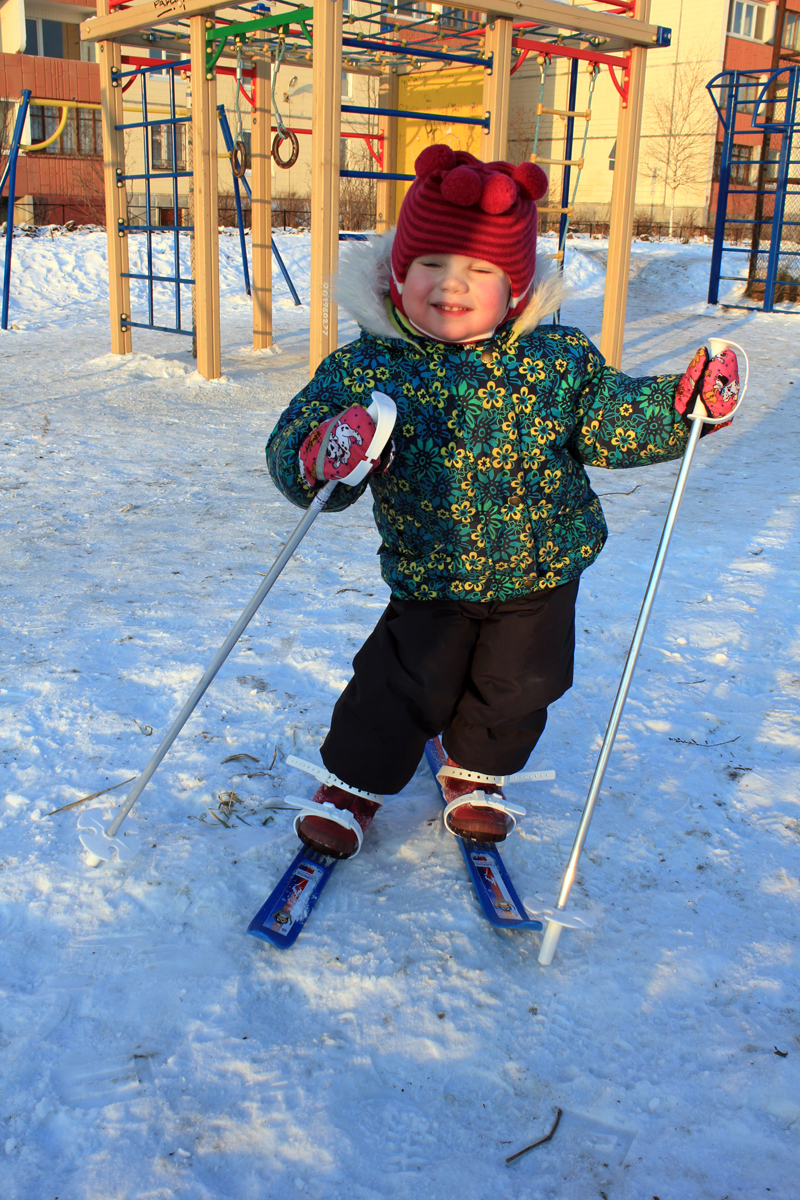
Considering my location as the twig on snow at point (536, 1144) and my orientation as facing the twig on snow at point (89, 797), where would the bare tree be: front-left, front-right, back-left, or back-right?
front-right

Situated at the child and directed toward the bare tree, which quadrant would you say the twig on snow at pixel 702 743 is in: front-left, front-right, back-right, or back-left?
front-right

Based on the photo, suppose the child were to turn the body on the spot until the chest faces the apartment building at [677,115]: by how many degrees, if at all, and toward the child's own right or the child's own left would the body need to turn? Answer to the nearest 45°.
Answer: approximately 180°

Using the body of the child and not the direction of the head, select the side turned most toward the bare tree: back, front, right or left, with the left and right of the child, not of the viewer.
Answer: back

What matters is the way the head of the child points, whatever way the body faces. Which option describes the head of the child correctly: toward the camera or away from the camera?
toward the camera

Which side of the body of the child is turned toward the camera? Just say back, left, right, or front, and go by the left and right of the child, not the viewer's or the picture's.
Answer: front

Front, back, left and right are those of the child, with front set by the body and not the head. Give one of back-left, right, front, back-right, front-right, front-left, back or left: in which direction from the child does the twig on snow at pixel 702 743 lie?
back-left

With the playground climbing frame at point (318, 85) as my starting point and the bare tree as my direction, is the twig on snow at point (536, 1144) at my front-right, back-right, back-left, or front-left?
back-right

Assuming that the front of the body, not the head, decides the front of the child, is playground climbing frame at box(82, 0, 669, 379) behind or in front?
behind

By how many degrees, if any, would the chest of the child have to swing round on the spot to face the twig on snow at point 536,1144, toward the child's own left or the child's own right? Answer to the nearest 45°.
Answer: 0° — they already face it
